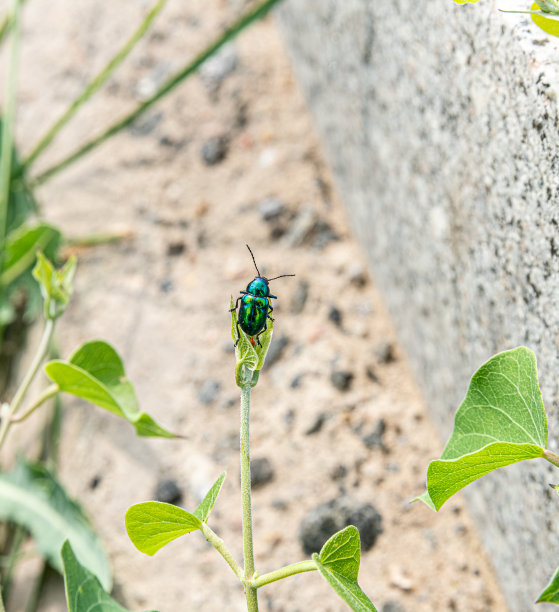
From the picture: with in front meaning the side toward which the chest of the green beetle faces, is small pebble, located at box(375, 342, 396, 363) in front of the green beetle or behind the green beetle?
in front

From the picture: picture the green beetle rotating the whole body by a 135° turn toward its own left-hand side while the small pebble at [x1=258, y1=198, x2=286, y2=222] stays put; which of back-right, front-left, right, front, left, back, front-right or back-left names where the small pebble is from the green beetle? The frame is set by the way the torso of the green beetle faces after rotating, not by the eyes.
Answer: back-right

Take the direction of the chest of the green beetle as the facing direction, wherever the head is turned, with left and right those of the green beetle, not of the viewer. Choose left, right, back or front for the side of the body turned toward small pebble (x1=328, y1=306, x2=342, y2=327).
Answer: front

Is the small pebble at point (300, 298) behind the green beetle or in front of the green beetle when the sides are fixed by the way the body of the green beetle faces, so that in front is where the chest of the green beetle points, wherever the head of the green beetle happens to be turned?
in front

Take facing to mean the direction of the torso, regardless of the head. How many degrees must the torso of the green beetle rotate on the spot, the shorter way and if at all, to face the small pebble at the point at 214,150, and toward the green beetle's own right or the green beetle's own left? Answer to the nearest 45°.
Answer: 0° — it already faces it

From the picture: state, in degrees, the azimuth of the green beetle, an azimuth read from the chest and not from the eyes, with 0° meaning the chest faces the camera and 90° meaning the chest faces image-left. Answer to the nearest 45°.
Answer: approximately 180°
